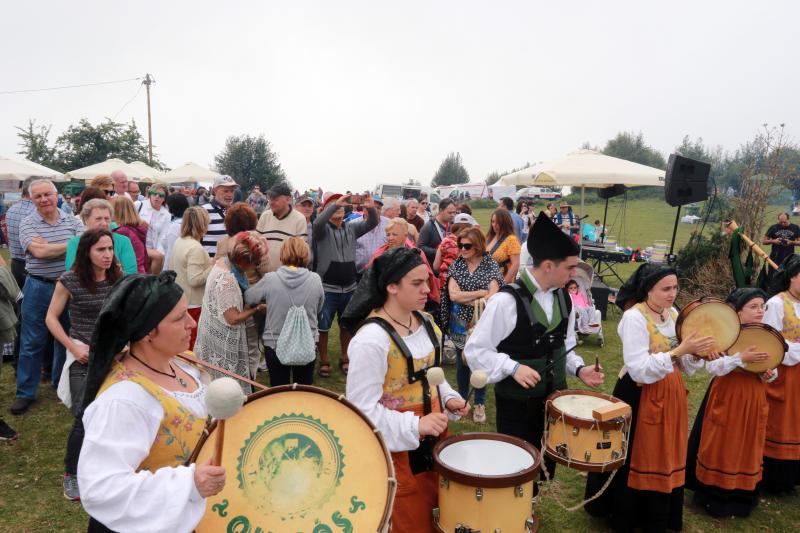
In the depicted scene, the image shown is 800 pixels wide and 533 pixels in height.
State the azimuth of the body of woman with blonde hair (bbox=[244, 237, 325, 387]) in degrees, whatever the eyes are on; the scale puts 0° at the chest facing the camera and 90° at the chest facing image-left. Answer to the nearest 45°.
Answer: approximately 180°

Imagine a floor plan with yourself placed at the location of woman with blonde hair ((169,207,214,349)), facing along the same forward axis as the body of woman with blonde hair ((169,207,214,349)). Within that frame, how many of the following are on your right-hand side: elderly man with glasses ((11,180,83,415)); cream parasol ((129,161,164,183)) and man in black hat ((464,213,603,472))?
1

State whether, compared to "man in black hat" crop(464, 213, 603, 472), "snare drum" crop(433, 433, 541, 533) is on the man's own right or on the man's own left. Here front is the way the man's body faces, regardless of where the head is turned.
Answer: on the man's own right

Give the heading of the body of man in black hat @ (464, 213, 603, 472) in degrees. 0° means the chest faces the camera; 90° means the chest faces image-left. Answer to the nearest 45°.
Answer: approximately 315°

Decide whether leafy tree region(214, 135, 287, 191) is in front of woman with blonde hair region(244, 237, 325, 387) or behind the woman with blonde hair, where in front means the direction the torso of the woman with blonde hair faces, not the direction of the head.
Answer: in front

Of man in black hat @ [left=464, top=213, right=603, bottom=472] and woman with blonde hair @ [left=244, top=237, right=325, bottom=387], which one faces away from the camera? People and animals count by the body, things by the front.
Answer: the woman with blonde hair

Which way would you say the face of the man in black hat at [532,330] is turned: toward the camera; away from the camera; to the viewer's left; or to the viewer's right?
to the viewer's right

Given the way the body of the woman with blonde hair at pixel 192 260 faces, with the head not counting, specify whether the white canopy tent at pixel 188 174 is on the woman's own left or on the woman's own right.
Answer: on the woman's own left

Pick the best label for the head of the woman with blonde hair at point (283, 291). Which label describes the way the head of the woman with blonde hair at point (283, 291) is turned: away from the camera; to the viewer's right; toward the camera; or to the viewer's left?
away from the camera

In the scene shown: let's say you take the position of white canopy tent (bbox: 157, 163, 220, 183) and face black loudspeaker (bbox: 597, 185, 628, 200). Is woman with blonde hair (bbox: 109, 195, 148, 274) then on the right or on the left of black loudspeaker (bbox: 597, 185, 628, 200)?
right

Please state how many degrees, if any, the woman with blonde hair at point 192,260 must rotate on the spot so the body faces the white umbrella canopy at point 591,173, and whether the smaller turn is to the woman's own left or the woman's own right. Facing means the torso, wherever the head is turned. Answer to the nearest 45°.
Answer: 0° — they already face it

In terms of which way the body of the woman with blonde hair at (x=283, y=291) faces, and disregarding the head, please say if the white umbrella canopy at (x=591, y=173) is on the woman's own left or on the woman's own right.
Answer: on the woman's own right

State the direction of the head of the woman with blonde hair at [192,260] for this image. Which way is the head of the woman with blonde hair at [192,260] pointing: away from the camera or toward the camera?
away from the camera

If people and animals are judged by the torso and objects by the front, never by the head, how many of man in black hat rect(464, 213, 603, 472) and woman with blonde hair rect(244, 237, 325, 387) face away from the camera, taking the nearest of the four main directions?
1

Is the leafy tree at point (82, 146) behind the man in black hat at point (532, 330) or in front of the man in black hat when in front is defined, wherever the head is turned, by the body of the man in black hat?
behind
